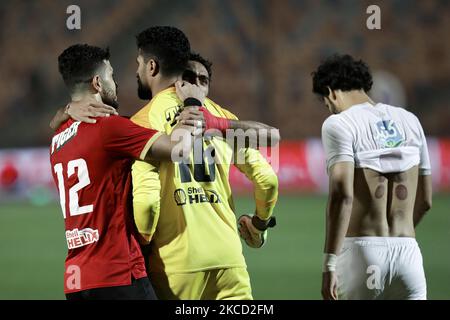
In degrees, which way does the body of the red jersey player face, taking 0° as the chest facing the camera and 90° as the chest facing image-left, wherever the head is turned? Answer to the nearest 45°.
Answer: approximately 225°

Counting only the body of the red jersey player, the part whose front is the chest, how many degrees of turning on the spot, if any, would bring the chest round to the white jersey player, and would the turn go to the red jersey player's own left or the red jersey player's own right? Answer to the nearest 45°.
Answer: approximately 45° to the red jersey player's own right

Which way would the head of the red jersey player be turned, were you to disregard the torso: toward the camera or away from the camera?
away from the camera

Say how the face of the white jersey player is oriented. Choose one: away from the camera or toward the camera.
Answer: away from the camera
